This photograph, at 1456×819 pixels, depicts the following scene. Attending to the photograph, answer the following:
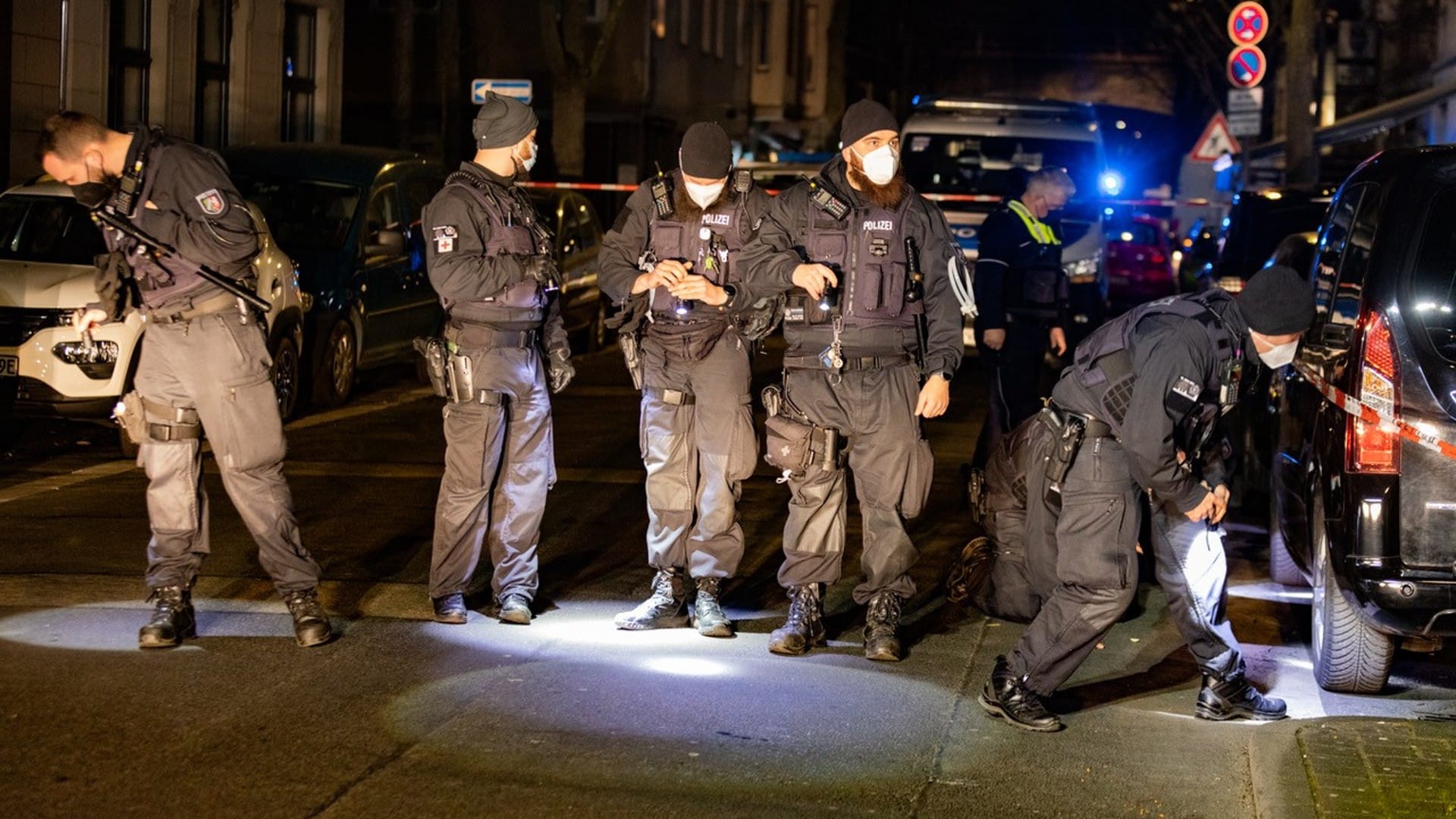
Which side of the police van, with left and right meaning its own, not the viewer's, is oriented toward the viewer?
front

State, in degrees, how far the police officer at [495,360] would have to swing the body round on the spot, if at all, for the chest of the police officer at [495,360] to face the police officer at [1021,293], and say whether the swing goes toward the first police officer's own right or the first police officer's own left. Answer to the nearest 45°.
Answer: approximately 90° to the first police officer's own left

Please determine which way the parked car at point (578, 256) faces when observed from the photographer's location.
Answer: facing the viewer and to the left of the viewer

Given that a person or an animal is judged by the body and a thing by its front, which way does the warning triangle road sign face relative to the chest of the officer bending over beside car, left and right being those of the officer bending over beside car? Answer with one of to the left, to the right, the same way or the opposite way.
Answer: to the right

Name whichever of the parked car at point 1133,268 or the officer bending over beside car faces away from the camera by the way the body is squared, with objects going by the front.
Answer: the parked car

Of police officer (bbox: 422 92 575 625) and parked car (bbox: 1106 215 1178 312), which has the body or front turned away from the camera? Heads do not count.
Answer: the parked car

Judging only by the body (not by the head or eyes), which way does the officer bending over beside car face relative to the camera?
to the viewer's right

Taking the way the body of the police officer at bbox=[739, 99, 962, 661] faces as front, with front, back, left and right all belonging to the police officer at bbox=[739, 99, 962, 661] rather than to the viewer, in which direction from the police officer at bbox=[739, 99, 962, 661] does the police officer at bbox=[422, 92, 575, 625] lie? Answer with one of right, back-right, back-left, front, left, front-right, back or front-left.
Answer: right

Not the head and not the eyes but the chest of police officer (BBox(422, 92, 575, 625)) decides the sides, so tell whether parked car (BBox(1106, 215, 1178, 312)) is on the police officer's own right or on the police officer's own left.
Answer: on the police officer's own left

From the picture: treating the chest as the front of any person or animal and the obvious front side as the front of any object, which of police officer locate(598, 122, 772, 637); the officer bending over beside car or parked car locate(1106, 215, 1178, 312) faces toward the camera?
the police officer

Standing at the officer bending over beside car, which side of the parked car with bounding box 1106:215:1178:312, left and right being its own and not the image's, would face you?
back

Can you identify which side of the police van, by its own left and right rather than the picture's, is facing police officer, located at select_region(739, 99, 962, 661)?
front

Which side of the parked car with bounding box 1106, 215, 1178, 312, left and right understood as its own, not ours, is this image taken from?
back
